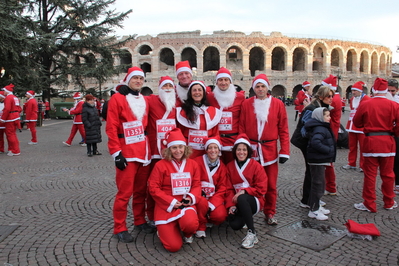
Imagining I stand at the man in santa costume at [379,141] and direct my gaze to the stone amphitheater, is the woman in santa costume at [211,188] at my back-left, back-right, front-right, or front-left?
back-left

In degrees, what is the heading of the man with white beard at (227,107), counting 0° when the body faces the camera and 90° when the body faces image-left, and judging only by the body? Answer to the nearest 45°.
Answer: approximately 0°

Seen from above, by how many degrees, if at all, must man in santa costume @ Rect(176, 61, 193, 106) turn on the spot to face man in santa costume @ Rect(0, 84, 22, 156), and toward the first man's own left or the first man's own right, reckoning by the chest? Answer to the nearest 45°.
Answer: approximately 135° to the first man's own right

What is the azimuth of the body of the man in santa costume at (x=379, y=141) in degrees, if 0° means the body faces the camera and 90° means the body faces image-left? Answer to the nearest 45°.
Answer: approximately 180°

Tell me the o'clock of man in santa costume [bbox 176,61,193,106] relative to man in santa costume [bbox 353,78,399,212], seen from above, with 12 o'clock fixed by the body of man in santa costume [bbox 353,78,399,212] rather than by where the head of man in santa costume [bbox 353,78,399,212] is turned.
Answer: man in santa costume [bbox 176,61,193,106] is roughly at 8 o'clock from man in santa costume [bbox 353,78,399,212].
